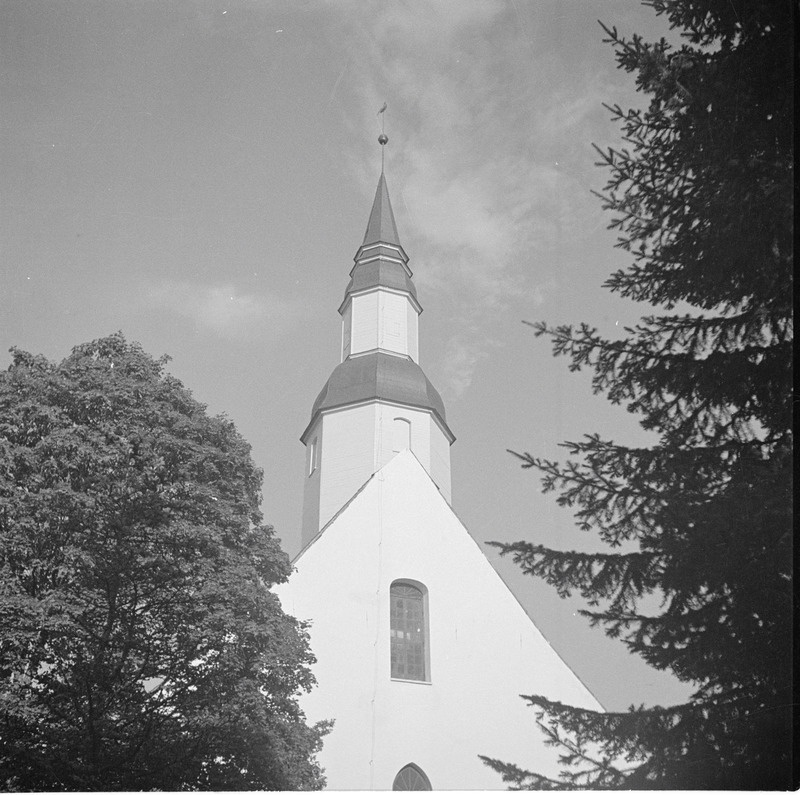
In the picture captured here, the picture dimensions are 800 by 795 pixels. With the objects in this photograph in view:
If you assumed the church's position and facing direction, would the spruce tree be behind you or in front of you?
in front

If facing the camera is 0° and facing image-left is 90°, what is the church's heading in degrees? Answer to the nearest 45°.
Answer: approximately 0°
